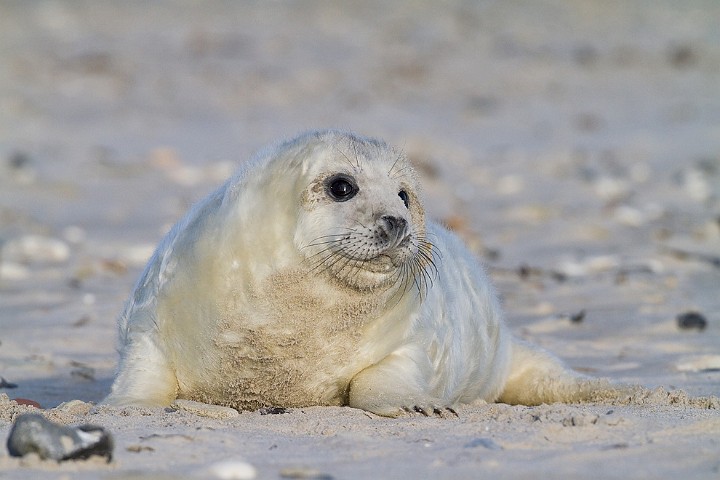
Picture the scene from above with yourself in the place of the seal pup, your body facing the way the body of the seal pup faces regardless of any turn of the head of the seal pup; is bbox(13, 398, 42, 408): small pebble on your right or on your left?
on your right

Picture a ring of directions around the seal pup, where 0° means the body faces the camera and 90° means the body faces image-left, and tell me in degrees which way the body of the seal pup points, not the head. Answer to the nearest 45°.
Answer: approximately 45°

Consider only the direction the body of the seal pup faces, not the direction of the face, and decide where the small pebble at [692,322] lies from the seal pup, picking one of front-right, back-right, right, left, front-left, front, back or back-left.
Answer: back

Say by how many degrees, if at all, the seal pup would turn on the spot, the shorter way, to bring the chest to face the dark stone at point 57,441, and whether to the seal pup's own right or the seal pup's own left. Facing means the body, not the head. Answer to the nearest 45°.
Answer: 0° — it already faces it

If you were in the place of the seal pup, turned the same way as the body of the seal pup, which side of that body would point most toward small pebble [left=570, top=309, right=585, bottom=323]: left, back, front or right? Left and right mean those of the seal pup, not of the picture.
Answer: back

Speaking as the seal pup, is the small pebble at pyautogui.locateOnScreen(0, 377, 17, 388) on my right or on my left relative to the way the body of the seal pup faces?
on my right
